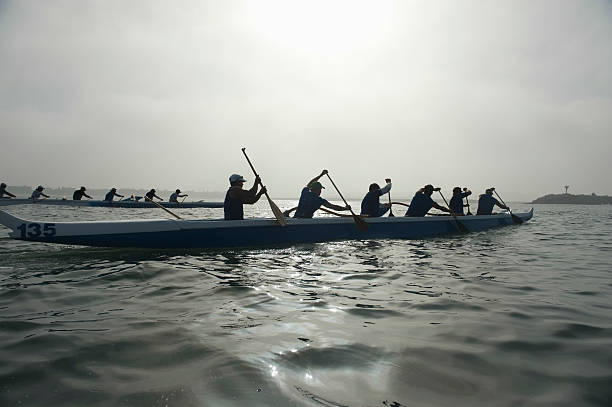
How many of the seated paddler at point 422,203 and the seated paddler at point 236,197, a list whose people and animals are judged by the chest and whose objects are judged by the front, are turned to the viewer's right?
2

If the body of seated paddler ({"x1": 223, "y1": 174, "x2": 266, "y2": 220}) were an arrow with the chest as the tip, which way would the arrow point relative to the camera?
to the viewer's right

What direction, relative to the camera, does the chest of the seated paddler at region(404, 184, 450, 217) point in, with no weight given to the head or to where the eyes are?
to the viewer's right

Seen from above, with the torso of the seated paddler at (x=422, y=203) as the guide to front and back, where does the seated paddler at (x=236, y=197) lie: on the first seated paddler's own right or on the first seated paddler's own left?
on the first seated paddler's own right

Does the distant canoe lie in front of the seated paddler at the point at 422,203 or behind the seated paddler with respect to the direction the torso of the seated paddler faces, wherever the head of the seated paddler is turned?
behind

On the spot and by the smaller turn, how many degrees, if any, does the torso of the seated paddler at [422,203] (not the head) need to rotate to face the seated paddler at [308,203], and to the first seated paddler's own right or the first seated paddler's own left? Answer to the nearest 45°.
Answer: approximately 135° to the first seated paddler's own right
